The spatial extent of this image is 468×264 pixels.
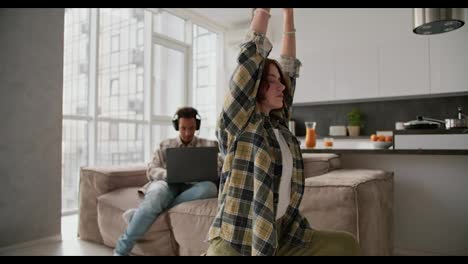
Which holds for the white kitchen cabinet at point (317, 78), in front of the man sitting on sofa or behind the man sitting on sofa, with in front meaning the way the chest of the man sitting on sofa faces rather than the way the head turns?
behind

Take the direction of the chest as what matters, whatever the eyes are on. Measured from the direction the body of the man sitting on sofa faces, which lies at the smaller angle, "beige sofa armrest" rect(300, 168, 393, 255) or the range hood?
the beige sofa armrest

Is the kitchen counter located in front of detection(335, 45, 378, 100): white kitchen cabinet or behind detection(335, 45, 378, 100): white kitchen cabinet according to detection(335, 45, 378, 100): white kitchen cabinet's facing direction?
in front

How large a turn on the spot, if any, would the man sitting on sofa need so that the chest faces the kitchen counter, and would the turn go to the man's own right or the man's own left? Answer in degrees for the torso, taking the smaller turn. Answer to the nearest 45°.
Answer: approximately 90° to the man's own left

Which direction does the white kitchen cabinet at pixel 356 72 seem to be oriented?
toward the camera

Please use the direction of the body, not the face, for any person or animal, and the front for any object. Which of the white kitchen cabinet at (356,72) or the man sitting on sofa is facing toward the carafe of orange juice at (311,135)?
the white kitchen cabinet

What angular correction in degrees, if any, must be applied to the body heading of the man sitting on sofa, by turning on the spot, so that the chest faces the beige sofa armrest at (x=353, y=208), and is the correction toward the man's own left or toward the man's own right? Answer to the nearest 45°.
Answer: approximately 45° to the man's own left

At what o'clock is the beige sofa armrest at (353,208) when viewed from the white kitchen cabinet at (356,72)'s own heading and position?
The beige sofa armrest is roughly at 12 o'clock from the white kitchen cabinet.

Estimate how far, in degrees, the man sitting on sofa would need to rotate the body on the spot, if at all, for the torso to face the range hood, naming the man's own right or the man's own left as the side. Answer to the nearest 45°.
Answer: approximately 90° to the man's own left

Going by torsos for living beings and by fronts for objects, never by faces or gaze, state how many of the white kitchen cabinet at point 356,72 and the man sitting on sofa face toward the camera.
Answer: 2

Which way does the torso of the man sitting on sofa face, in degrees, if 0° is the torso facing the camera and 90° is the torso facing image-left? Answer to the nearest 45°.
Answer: approximately 0°
